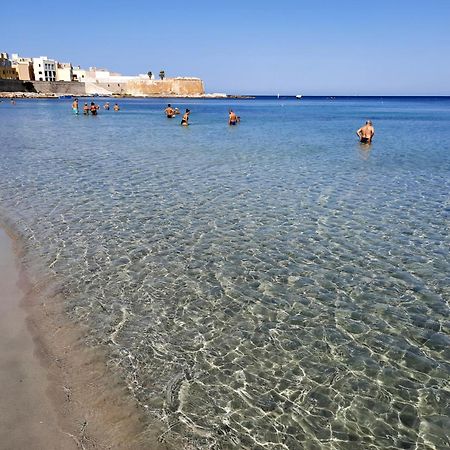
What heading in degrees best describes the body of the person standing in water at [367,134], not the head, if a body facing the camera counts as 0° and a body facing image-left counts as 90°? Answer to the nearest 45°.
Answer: approximately 180°
